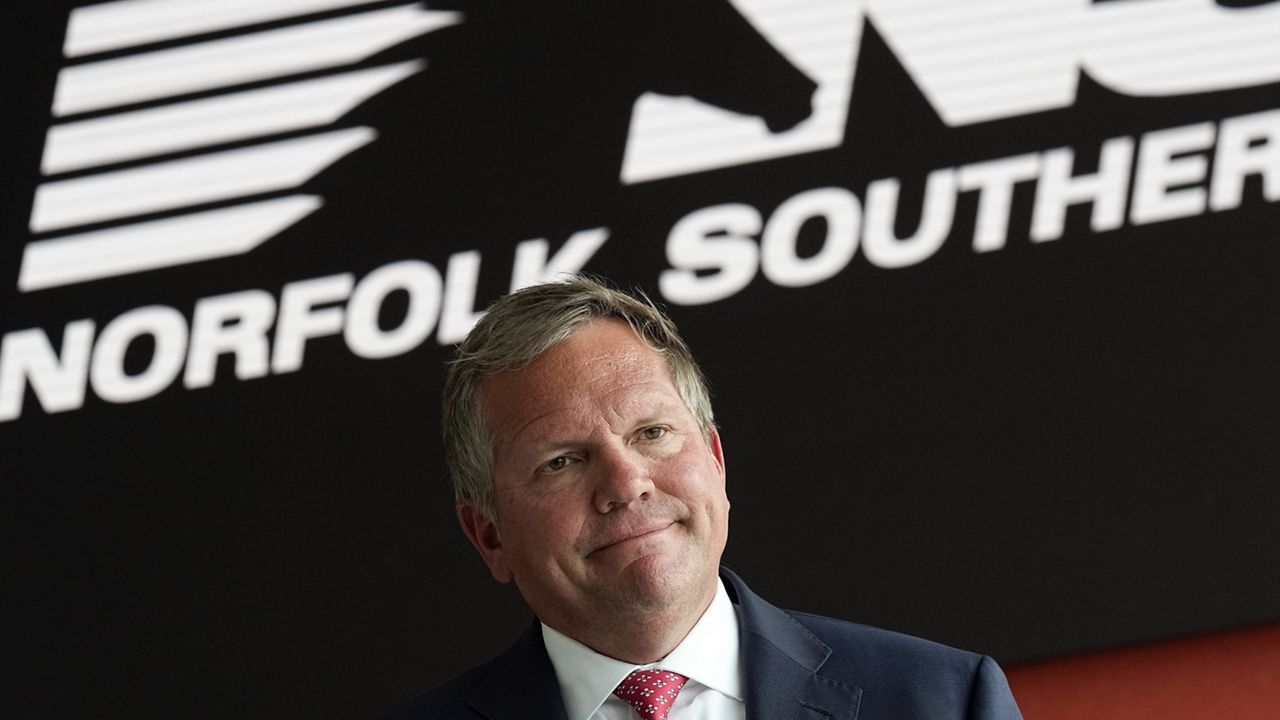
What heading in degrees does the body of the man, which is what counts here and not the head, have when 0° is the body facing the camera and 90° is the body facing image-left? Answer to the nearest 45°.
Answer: approximately 0°
